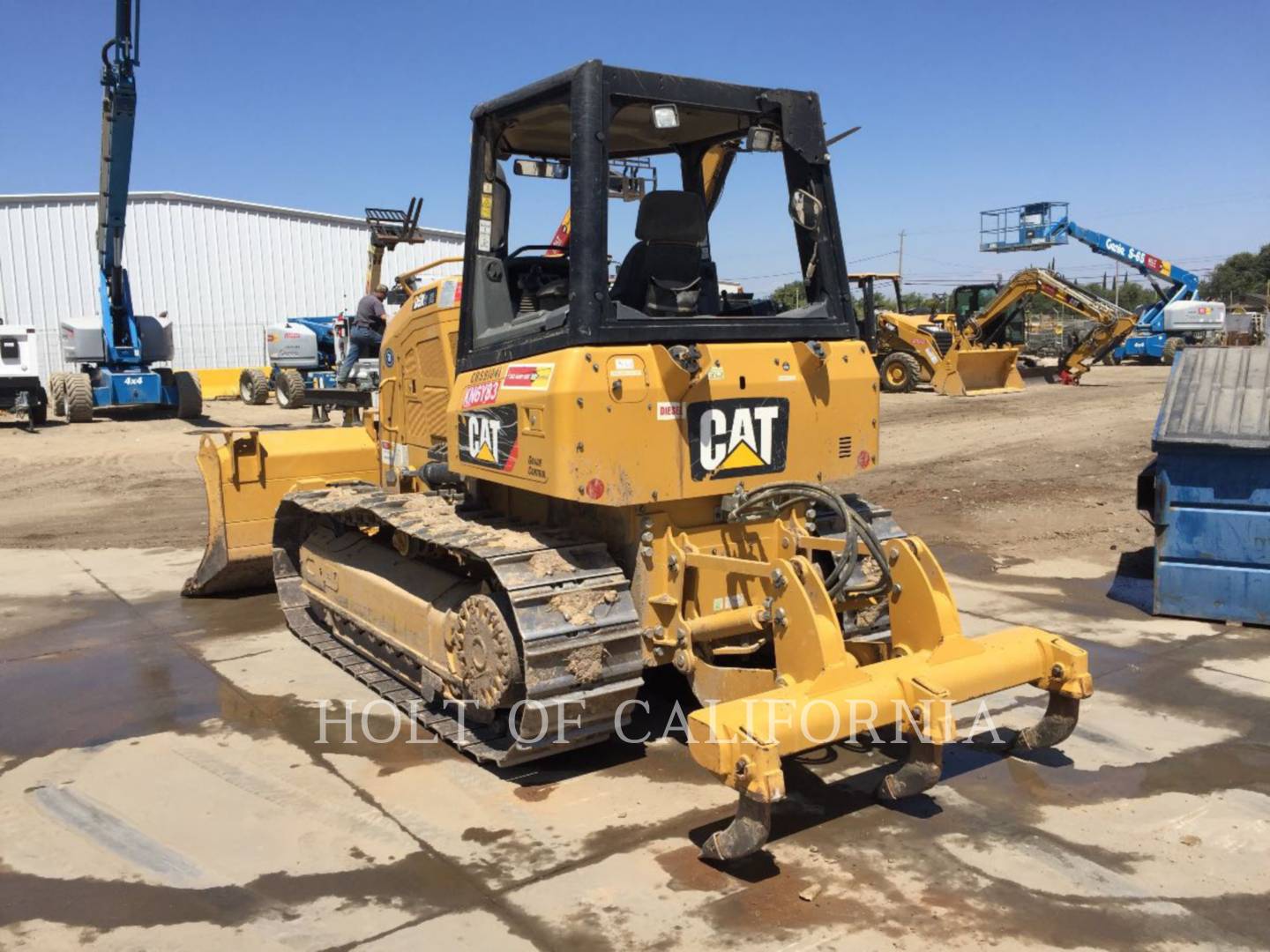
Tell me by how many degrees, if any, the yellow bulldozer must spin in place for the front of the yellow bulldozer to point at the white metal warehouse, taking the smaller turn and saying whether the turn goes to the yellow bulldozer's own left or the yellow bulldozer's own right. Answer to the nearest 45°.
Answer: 0° — it already faces it

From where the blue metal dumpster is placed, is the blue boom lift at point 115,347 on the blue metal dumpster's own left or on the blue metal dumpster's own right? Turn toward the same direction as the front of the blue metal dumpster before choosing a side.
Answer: on the blue metal dumpster's own right

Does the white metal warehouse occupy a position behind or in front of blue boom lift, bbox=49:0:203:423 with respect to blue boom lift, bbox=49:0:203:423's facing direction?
behind

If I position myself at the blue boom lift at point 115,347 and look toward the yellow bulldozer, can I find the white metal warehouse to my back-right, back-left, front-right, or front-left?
back-left

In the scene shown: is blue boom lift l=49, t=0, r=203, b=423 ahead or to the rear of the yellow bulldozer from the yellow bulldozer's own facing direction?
ahead

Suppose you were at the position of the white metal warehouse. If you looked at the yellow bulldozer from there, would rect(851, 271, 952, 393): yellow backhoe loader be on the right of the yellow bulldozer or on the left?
left

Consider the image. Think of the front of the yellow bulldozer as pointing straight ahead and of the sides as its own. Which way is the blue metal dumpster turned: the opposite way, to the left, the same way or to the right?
to the left

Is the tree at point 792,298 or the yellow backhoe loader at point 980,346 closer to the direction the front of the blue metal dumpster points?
the tree

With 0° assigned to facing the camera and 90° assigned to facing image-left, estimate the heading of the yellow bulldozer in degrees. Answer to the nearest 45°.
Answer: approximately 135°

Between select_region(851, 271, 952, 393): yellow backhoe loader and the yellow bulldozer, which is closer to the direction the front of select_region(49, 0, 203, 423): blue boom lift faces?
the yellow bulldozer

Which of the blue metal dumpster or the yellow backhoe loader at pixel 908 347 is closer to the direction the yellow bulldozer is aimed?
the yellow backhoe loader
